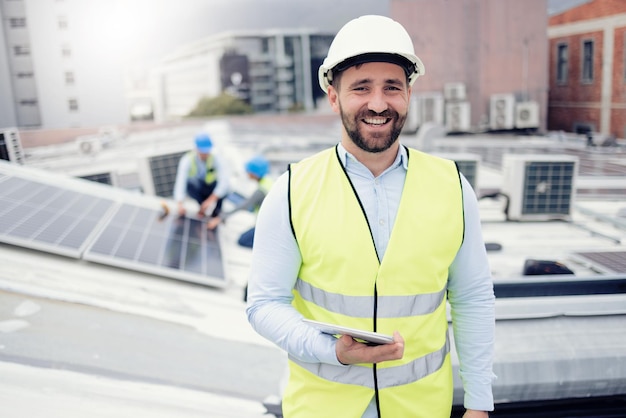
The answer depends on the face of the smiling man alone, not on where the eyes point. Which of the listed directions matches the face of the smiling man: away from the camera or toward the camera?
toward the camera

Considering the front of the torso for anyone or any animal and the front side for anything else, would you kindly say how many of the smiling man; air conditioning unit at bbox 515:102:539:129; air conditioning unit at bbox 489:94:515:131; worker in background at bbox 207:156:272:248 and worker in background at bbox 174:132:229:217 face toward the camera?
4

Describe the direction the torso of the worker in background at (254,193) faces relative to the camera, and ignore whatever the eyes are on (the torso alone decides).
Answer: to the viewer's left

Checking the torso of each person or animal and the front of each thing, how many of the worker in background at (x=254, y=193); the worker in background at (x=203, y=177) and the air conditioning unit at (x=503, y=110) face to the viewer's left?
1

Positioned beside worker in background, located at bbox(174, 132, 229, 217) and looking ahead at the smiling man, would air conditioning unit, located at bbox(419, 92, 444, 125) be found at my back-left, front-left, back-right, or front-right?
back-left

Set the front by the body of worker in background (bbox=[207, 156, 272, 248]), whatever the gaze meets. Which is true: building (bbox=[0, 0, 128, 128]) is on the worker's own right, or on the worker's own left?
on the worker's own right

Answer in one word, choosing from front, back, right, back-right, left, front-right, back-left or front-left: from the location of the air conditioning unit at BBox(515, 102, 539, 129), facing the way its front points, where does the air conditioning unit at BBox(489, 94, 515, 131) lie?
right

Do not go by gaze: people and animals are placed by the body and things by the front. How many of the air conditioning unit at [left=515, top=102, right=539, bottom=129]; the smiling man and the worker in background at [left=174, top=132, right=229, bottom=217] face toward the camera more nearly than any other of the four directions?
3

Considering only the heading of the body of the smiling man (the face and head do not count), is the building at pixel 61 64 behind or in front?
behind

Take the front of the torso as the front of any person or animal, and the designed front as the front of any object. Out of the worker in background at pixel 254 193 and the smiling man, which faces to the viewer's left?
the worker in background

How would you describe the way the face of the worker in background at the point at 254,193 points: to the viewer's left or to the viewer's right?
to the viewer's left

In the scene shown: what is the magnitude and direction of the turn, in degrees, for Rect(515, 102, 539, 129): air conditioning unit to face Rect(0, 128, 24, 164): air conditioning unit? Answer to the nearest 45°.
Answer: approximately 45° to its right

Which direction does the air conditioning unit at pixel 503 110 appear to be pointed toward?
toward the camera
